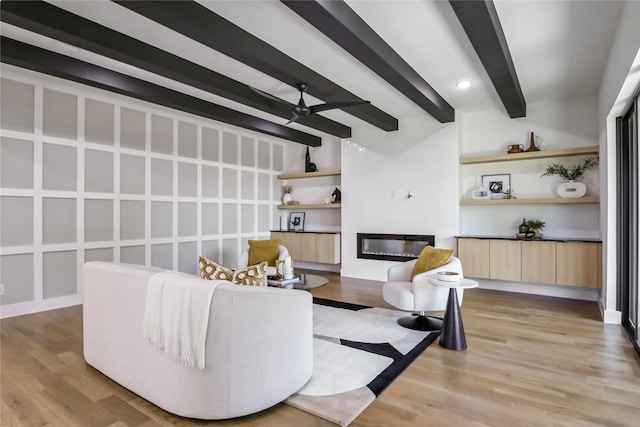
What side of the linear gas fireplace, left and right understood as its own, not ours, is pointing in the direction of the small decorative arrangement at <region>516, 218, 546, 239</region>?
left

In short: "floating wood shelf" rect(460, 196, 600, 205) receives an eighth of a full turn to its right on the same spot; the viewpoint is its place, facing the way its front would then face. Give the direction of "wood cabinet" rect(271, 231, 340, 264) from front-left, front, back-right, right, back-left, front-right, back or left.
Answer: front-right

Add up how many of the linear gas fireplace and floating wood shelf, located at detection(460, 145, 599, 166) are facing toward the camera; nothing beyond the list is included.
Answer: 2

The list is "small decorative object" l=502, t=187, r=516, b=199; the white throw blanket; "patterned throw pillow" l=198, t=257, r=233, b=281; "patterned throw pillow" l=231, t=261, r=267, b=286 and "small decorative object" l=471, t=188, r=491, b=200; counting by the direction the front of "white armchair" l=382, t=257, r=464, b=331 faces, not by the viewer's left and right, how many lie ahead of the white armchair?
3

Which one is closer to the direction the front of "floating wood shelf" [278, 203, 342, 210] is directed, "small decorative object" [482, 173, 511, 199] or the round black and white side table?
the round black and white side table

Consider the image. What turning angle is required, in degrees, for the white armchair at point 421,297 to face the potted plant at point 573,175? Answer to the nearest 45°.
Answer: approximately 180°

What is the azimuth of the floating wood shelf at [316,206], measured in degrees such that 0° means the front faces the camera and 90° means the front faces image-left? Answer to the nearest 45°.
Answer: approximately 45°

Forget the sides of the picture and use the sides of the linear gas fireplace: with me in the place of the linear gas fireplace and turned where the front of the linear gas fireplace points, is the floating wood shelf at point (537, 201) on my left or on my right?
on my left

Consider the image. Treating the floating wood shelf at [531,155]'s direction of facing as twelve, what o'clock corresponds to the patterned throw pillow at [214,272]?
The patterned throw pillow is roughly at 1 o'clock from the floating wood shelf.

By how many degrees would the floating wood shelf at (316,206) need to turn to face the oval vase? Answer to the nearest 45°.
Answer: approximately 90° to its left

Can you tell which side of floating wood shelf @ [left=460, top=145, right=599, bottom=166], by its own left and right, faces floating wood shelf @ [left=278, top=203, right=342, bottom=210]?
right

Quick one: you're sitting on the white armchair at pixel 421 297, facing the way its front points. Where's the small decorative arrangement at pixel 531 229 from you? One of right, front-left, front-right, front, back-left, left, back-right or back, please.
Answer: back
